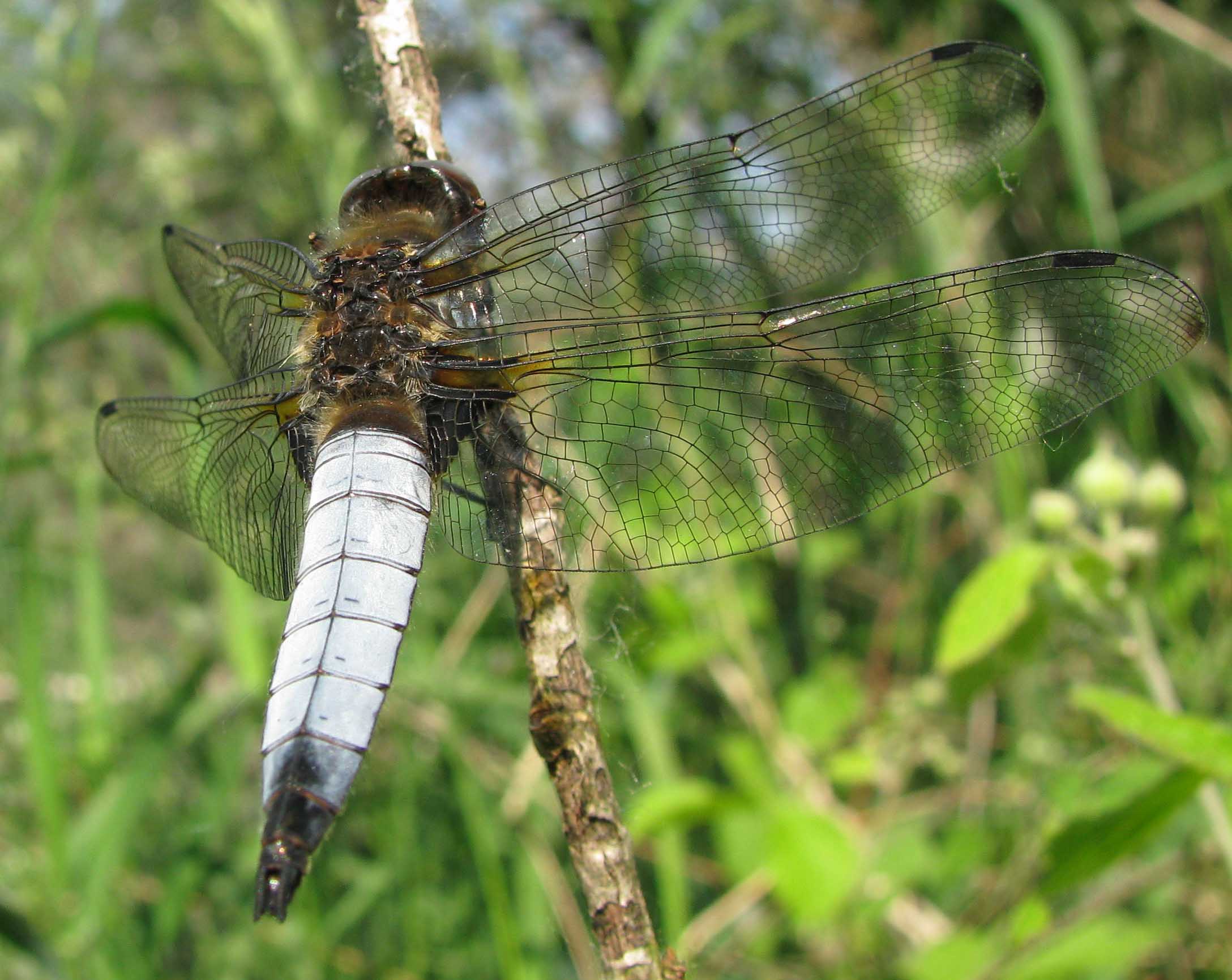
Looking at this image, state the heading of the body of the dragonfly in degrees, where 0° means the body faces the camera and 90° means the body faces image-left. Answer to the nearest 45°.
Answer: approximately 180°
